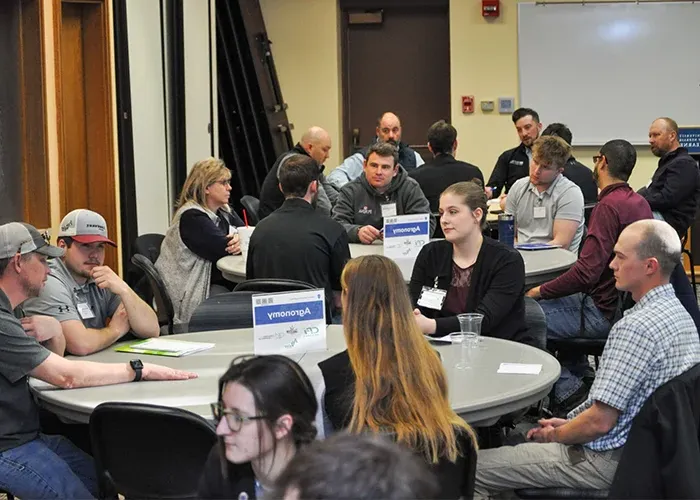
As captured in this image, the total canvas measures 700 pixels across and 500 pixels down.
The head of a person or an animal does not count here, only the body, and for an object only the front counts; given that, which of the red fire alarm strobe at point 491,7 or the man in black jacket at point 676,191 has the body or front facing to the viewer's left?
the man in black jacket

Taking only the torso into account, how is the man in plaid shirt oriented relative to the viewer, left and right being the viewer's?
facing to the left of the viewer

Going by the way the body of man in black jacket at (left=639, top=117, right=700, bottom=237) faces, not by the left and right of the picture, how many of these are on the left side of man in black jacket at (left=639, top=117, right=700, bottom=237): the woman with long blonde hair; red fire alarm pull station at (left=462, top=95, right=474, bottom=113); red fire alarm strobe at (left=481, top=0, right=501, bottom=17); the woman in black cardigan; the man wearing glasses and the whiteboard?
3

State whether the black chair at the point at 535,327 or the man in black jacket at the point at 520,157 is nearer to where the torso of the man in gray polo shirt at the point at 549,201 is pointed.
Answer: the black chair

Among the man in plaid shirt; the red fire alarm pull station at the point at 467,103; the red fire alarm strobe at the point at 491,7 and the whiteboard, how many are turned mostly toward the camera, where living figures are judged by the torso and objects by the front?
3

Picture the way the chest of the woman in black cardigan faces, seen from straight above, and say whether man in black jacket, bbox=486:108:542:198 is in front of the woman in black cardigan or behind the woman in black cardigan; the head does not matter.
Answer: behind

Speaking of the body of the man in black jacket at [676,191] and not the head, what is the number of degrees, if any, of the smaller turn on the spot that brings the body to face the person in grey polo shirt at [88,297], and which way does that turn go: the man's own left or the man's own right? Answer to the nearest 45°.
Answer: approximately 45° to the man's own left

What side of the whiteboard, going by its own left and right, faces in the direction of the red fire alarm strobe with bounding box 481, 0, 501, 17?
right
